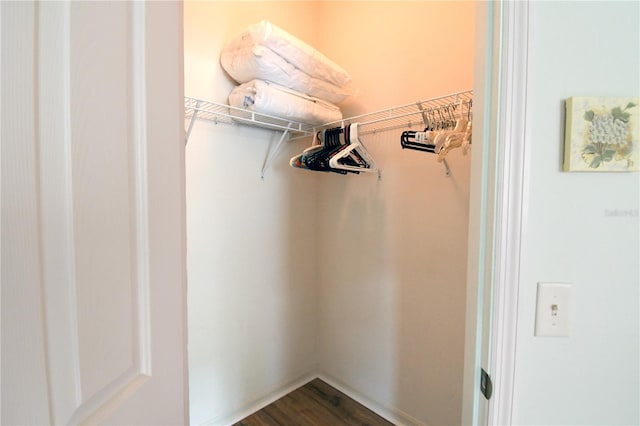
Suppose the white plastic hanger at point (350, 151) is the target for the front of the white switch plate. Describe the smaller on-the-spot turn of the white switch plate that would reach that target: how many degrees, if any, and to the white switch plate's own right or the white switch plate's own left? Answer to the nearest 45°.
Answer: approximately 135° to the white switch plate's own right

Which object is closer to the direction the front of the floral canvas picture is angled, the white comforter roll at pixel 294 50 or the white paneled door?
the white paneled door

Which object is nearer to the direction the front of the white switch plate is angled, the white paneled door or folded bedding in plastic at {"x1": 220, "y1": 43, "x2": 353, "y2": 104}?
the white paneled door

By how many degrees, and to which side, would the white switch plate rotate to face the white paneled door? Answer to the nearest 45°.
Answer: approximately 45° to its right
